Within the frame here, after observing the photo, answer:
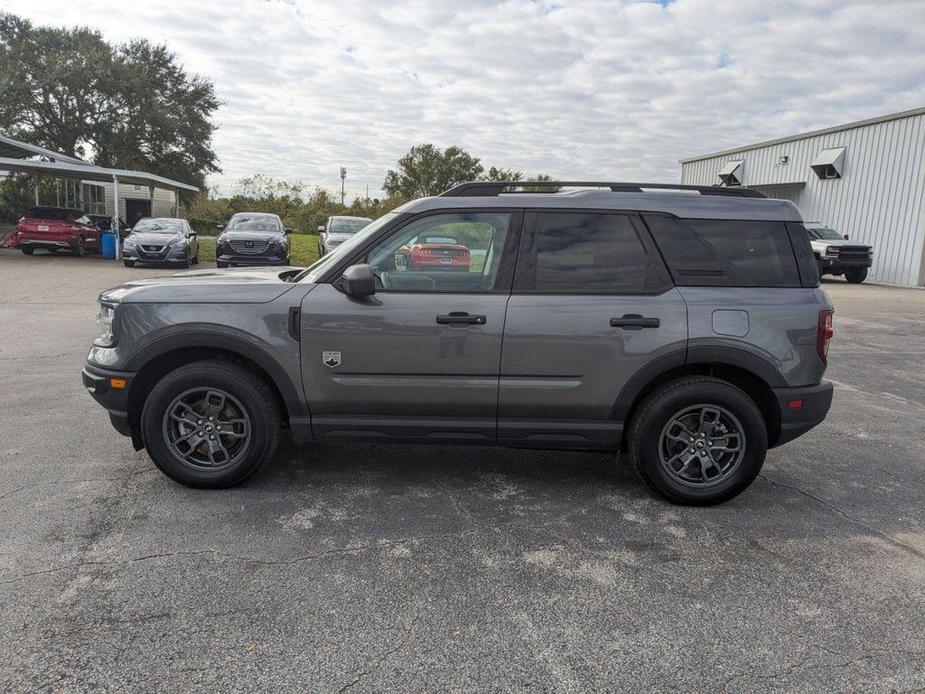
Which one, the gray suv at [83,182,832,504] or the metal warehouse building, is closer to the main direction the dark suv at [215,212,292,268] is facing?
the gray suv

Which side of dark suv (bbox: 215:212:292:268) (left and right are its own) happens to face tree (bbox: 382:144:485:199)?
back

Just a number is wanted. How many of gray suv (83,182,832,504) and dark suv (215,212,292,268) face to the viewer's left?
1

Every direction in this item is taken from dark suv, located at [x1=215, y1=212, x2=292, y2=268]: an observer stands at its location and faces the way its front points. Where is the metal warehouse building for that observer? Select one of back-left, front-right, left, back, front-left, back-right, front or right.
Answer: left

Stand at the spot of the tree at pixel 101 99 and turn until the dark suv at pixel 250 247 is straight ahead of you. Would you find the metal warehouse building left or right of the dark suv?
left

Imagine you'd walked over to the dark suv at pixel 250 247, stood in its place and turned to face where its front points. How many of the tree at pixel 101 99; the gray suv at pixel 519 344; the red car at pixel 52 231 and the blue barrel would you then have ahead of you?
1

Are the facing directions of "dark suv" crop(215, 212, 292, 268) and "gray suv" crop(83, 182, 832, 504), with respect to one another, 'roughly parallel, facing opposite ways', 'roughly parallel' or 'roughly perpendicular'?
roughly perpendicular

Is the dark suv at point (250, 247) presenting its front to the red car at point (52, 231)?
no

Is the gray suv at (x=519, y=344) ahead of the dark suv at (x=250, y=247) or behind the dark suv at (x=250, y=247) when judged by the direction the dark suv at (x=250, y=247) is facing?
ahead

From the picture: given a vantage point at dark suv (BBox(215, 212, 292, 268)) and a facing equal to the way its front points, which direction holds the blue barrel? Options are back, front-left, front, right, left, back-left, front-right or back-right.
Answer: back-right

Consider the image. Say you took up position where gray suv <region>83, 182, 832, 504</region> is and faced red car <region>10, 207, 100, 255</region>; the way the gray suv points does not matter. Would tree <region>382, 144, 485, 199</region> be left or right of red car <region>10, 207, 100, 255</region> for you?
right

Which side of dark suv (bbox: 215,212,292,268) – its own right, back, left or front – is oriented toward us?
front

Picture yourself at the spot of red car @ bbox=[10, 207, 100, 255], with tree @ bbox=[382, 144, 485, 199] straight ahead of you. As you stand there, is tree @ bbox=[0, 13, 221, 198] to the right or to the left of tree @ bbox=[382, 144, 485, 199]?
left

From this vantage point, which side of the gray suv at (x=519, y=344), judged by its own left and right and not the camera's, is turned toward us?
left

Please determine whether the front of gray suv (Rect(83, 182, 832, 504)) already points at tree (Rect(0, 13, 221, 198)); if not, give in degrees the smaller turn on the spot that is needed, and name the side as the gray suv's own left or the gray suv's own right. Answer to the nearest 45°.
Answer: approximately 45° to the gray suv's own right

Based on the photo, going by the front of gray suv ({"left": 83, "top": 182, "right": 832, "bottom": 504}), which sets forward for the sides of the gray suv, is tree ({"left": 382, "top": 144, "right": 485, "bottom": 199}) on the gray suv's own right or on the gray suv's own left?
on the gray suv's own right
